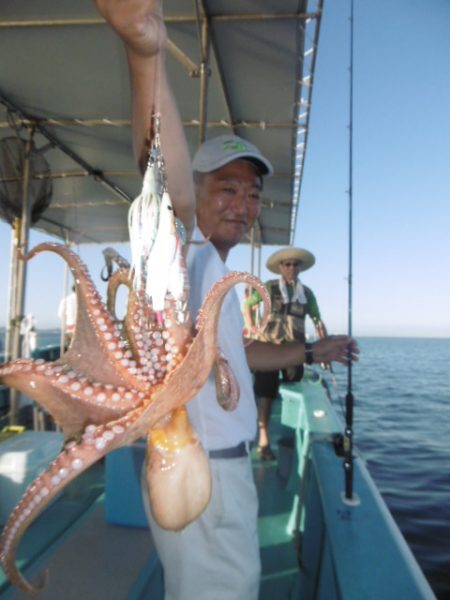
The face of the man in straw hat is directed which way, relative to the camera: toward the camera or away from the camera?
toward the camera

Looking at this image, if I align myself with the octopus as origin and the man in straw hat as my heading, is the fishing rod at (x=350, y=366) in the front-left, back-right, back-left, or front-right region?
front-right

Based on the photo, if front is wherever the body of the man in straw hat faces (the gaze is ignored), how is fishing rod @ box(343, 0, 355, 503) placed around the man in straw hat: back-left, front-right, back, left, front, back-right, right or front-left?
front

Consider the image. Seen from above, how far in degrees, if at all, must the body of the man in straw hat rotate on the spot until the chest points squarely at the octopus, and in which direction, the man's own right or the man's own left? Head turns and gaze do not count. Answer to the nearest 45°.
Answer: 0° — they already face it

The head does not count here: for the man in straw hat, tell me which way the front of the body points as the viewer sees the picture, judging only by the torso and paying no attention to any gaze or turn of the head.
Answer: toward the camera

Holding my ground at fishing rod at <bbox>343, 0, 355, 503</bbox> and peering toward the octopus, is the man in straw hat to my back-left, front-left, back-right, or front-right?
back-right
